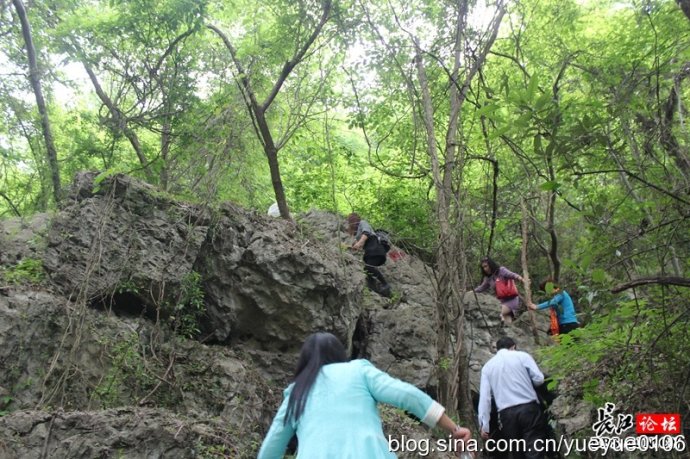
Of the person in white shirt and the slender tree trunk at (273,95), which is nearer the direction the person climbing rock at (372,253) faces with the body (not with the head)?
the slender tree trunk

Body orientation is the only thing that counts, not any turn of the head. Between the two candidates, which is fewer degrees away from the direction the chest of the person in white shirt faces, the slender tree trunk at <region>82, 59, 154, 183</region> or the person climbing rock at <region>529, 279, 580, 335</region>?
the person climbing rock

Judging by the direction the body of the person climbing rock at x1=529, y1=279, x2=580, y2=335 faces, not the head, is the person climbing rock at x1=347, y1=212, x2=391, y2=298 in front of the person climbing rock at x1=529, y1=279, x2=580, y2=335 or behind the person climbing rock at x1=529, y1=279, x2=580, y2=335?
in front

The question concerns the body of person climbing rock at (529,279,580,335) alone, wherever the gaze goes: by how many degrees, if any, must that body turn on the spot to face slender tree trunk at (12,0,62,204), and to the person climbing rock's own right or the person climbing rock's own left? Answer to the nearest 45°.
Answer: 0° — they already face it

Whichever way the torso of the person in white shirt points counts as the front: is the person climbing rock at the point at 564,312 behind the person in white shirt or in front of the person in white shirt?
in front

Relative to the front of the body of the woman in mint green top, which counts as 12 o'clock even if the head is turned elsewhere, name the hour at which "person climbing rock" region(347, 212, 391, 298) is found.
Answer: The person climbing rock is roughly at 12 o'clock from the woman in mint green top.

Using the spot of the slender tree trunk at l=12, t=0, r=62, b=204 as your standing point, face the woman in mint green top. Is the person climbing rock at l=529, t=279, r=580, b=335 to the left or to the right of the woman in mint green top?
left

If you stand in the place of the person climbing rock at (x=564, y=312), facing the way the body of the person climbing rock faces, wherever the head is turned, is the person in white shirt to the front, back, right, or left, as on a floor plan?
left

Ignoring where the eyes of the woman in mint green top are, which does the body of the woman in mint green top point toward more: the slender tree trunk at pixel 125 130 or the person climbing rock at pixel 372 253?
the person climbing rock

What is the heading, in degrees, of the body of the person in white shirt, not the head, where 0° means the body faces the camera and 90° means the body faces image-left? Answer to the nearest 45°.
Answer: approximately 180°

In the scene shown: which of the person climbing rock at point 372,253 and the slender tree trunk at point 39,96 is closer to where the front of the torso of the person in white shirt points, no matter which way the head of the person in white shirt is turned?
the person climbing rock

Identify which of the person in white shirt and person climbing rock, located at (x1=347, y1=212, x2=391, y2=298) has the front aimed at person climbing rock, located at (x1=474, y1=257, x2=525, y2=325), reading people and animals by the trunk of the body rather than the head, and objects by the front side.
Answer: the person in white shirt

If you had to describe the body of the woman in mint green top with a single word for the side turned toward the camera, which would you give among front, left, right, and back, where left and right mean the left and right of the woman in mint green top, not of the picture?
back

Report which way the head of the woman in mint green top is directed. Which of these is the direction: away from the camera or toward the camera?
away from the camera

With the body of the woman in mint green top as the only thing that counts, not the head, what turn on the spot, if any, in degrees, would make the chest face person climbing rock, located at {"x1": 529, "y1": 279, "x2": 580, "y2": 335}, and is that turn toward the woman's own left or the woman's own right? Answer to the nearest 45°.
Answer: approximately 45° to the woman's own right
